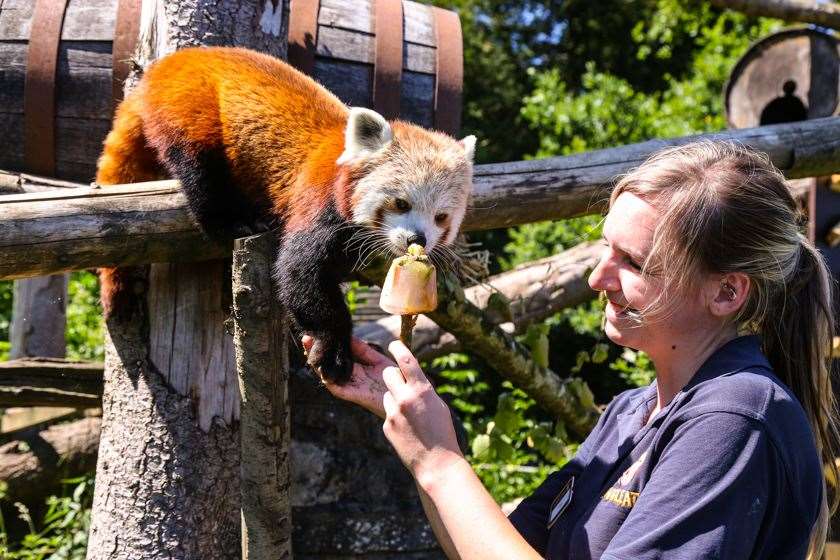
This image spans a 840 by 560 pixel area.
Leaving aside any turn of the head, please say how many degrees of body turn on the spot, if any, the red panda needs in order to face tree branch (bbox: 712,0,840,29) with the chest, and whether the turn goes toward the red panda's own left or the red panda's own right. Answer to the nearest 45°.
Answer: approximately 90° to the red panda's own left

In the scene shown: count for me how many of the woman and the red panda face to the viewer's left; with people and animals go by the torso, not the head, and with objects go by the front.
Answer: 1

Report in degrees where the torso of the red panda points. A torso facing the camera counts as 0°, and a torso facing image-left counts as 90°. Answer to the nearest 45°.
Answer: approximately 315°

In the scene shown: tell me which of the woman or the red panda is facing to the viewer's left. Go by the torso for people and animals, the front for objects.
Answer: the woman

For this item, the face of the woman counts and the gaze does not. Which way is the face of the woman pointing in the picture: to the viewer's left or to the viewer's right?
to the viewer's left

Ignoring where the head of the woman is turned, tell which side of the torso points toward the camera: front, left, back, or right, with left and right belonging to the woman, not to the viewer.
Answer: left

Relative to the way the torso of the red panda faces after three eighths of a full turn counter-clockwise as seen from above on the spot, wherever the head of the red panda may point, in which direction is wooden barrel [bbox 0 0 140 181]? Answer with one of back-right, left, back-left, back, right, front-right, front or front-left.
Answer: front-left
